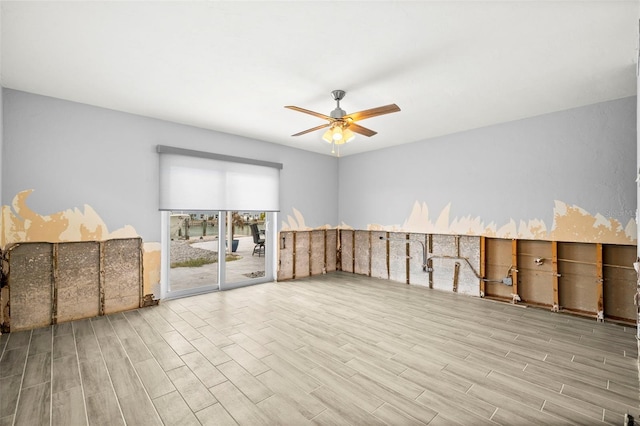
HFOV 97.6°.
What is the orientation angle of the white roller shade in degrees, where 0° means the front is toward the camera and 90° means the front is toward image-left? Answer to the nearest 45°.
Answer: approximately 315°
